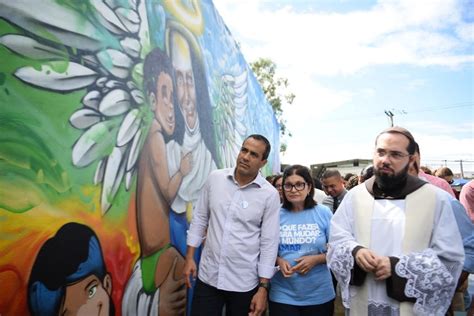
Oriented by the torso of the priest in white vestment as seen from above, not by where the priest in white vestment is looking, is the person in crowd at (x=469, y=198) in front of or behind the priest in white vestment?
behind

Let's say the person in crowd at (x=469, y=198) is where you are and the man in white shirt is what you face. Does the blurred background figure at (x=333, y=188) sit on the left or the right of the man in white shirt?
right

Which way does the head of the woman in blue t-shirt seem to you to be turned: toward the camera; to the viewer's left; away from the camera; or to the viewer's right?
toward the camera

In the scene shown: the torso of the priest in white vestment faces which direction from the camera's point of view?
toward the camera

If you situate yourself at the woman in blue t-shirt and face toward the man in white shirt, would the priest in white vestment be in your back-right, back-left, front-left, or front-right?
back-left

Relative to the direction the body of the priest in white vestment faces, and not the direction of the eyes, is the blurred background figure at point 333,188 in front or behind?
behind

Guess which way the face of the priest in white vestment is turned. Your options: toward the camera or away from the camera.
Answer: toward the camera

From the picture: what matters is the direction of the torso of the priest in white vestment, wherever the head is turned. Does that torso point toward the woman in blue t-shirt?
no

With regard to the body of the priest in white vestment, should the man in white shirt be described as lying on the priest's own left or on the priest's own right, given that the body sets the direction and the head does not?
on the priest's own right
